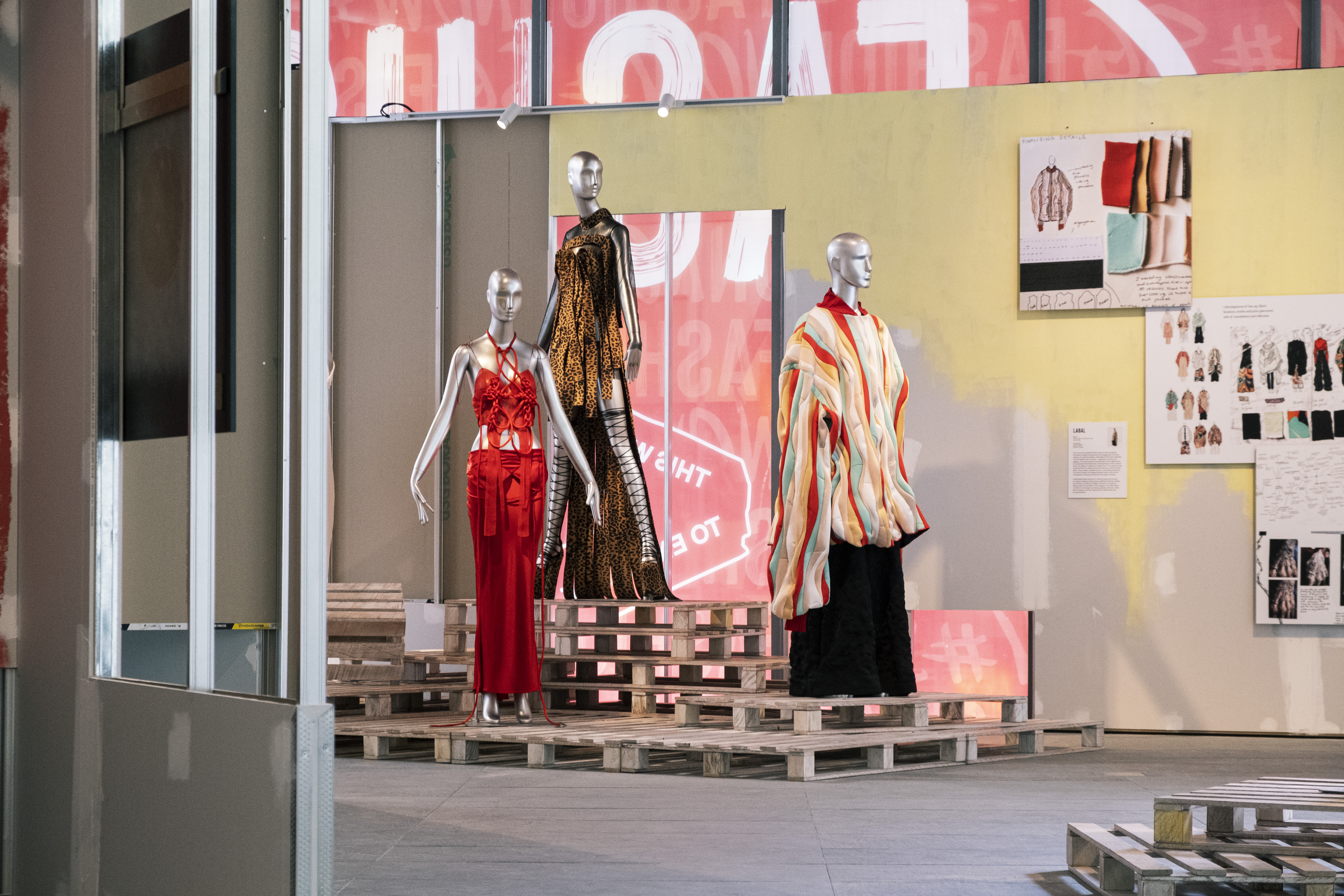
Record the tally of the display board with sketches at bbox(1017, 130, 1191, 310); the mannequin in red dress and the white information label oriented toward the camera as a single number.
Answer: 3

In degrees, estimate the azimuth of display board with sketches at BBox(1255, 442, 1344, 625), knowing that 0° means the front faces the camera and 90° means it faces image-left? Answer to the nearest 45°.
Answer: approximately 0°

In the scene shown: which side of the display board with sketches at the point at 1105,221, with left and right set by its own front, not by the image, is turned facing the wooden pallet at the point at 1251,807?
front

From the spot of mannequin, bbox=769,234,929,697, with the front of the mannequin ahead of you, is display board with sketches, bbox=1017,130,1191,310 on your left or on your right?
on your left

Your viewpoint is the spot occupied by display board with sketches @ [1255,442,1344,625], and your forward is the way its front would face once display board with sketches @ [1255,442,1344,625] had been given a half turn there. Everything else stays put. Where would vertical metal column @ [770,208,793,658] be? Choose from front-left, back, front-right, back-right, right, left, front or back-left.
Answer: left

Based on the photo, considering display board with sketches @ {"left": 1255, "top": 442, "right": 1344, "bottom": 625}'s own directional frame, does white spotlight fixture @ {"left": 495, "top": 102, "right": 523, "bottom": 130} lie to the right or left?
on its right

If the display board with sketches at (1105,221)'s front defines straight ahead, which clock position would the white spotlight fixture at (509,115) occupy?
The white spotlight fixture is roughly at 3 o'clock from the display board with sketches.

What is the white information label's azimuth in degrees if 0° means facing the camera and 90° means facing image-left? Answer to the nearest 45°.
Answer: approximately 0°

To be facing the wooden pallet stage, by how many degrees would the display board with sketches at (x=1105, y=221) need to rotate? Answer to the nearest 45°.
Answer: approximately 45° to its right
